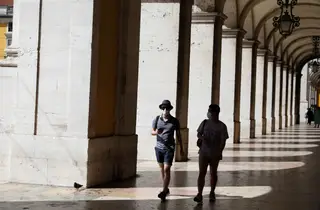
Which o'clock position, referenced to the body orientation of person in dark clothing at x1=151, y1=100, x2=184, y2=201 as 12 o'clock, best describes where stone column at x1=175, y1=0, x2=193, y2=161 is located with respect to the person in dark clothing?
The stone column is roughly at 6 o'clock from the person in dark clothing.

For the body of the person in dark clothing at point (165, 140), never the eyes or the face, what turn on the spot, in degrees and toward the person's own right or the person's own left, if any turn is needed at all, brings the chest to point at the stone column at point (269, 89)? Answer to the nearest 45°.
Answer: approximately 180°

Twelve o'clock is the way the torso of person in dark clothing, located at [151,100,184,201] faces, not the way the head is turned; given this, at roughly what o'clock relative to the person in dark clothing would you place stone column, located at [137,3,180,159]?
The stone column is roughly at 6 o'clock from the person in dark clothing.

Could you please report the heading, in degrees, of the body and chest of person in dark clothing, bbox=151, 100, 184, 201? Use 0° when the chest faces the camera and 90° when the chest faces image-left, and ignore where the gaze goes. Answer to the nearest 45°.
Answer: approximately 0°

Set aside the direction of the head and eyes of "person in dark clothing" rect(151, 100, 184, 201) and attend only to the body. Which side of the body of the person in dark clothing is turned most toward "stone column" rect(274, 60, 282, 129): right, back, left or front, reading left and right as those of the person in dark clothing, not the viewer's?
back

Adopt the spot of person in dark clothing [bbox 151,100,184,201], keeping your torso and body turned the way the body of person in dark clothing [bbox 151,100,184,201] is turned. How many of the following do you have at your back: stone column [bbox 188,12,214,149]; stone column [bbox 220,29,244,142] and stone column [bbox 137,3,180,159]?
3

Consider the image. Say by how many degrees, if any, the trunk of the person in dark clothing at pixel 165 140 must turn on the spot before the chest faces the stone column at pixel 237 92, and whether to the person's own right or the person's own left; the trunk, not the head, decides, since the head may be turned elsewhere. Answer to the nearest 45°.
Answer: approximately 180°

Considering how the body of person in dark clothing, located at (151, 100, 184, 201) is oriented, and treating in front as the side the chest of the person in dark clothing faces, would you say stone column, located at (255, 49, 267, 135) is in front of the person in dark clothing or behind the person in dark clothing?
behind

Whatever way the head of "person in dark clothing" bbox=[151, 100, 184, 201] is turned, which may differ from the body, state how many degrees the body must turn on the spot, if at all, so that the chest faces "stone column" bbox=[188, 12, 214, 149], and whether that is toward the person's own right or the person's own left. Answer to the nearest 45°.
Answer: approximately 180°
